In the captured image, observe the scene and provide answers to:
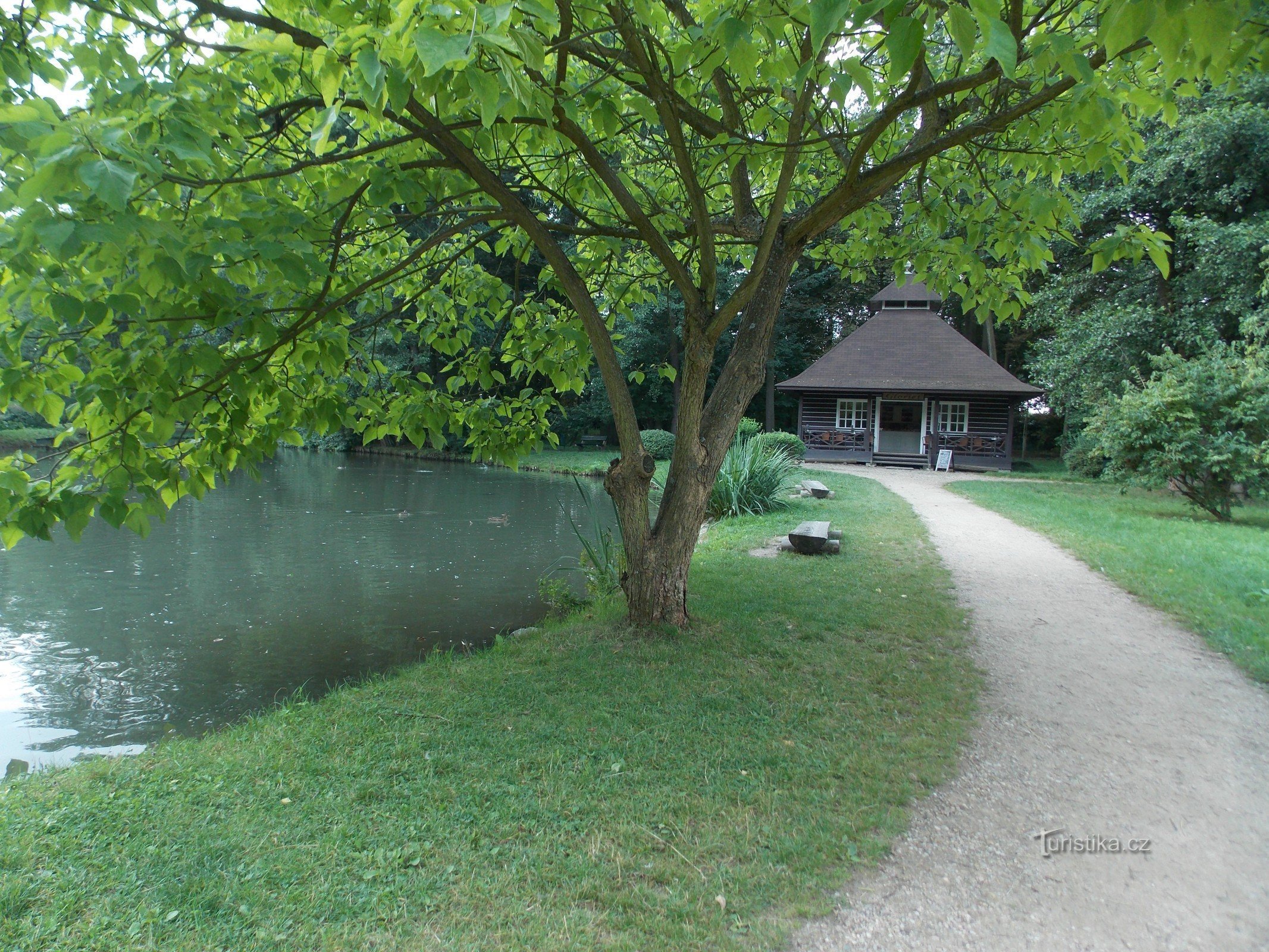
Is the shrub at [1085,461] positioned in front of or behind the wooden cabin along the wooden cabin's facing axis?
in front

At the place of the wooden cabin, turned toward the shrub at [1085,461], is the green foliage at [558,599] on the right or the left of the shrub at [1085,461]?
right

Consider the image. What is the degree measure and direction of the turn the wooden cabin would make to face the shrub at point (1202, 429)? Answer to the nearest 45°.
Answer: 0° — it already faces it

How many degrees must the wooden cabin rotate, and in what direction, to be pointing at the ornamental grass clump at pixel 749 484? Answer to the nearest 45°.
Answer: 0° — it already faces it

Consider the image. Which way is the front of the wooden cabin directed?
toward the camera
